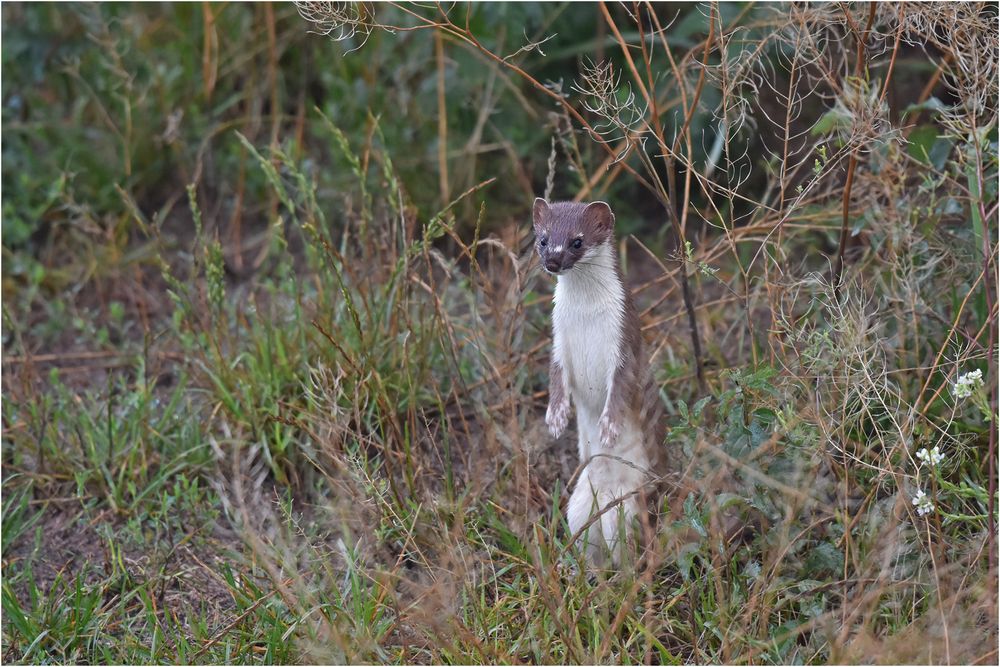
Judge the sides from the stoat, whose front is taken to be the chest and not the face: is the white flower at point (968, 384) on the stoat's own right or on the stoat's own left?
on the stoat's own left

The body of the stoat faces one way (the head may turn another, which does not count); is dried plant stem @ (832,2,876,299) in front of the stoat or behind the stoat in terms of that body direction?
behind

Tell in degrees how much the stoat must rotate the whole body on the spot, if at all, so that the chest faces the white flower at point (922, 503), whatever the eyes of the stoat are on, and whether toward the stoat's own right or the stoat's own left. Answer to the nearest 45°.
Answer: approximately 90° to the stoat's own left

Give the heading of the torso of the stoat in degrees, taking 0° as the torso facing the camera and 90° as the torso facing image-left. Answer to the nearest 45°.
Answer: approximately 45°

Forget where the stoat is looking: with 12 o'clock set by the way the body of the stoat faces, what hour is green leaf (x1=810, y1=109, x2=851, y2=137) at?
The green leaf is roughly at 6 o'clock from the stoat.

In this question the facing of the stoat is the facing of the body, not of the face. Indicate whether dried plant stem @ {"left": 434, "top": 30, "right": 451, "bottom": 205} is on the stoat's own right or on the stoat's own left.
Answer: on the stoat's own right

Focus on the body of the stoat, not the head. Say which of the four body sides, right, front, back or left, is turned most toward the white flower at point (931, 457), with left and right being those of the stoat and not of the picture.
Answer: left
